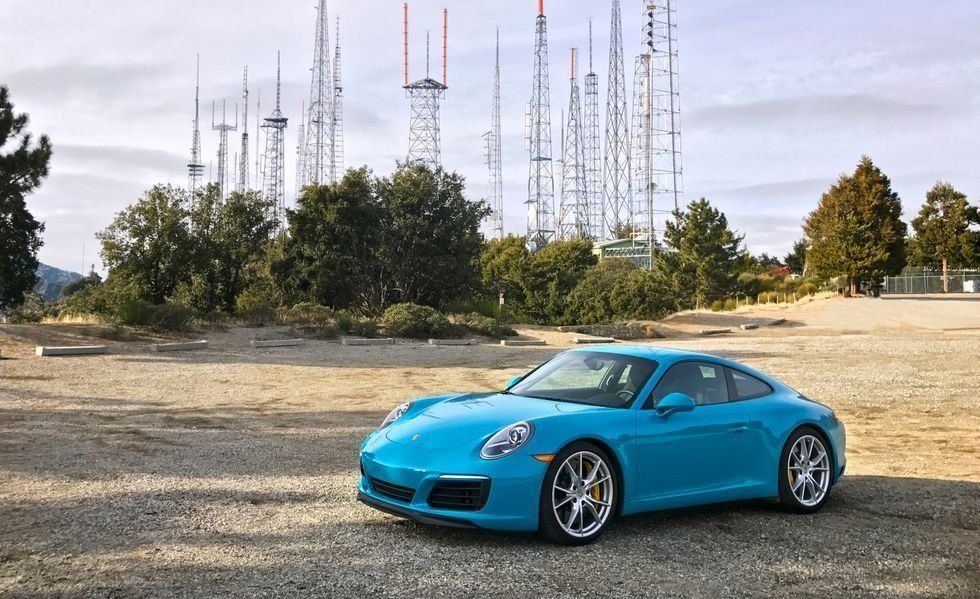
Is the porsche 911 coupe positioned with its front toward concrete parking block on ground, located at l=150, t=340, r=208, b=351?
no

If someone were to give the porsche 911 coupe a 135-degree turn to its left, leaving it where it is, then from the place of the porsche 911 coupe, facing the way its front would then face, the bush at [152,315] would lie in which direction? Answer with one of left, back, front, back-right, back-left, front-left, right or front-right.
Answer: back-left

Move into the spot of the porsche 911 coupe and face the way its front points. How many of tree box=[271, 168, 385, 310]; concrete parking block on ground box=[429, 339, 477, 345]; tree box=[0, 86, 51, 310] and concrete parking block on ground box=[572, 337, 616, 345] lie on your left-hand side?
0

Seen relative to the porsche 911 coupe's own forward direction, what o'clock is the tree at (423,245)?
The tree is roughly at 4 o'clock from the porsche 911 coupe.

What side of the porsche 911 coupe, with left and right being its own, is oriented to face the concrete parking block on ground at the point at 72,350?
right

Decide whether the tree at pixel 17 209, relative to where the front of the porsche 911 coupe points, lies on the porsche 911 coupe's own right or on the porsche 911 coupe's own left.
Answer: on the porsche 911 coupe's own right

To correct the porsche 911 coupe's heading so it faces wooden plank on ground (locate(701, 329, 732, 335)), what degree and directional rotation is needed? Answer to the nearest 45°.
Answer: approximately 135° to its right

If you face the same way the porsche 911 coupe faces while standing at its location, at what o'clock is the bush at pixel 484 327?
The bush is roughly at 4 o'clock from the porsche 911 coupe.

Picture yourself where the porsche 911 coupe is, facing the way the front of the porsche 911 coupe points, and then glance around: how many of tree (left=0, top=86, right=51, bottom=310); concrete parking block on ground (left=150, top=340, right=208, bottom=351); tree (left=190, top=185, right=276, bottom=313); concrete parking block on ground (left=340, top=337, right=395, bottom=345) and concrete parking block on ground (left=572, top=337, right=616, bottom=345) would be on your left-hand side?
0

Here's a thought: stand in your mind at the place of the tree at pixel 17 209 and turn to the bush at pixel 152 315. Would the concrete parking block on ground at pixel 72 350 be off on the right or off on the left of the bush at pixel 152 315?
right

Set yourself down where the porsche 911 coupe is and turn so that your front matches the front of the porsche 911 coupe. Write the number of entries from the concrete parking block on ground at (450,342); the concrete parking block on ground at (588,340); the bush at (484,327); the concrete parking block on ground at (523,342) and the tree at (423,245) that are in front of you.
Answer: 0

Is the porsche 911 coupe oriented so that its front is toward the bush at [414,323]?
no

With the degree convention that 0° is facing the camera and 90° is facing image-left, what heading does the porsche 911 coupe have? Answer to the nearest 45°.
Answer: approximately 45°

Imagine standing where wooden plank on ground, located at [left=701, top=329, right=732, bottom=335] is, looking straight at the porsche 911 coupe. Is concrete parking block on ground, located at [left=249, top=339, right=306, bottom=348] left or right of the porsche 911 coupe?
right

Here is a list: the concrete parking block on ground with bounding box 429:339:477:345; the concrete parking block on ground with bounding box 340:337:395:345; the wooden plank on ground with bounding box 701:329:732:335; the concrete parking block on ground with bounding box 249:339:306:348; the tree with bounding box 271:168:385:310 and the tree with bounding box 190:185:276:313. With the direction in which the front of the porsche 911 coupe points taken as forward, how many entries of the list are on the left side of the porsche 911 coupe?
0

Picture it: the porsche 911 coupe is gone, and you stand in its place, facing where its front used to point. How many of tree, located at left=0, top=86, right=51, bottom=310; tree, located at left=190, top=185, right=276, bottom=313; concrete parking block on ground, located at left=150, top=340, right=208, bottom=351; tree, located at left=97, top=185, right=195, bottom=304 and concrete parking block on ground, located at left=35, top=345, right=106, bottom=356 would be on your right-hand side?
5

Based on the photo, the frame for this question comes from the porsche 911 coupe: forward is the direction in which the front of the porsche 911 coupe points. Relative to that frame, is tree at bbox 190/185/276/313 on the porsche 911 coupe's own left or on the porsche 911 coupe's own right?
on the porsche 911 coupe's own right

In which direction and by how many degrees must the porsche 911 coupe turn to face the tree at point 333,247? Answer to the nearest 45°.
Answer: approximately 135° to its right

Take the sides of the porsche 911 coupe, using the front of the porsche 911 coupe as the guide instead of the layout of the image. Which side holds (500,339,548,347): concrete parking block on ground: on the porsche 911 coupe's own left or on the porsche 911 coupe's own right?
on the porsche 911 coupe's own right
